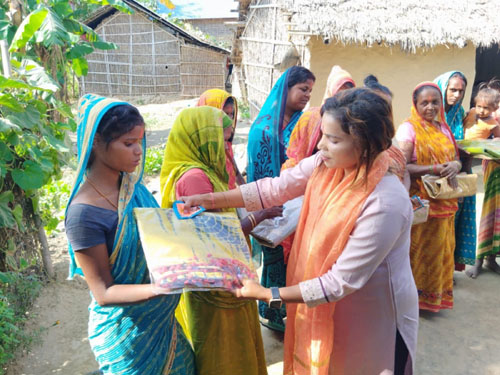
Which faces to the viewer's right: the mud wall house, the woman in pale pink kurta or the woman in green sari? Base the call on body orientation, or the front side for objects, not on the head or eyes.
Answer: the woman in green sari

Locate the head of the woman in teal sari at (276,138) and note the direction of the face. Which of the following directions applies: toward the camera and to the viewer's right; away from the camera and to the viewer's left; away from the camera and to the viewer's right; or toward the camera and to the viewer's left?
toward the camera and to the viewer's right

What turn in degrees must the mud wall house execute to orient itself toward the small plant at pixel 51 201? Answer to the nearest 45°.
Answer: approximately 45° to its right

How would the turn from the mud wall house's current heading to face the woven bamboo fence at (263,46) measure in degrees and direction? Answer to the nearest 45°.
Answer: approximately 135° to its right

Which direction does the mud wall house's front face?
toward the camera

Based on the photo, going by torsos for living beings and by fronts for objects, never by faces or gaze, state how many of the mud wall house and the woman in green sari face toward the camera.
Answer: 1

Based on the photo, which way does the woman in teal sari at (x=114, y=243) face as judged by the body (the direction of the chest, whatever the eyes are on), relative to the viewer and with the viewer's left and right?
facing the viewer and to the right of the viewer

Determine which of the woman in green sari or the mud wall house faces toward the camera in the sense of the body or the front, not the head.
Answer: the mud wall house

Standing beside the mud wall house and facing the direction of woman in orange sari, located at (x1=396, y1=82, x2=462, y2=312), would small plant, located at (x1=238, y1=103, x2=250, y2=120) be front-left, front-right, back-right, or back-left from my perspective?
back-right

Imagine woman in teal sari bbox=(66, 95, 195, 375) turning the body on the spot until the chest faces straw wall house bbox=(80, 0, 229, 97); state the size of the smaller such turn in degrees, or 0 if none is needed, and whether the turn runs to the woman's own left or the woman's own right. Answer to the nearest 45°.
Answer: approximately 135° to the woman's own left

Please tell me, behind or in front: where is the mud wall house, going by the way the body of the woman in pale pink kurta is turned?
behind

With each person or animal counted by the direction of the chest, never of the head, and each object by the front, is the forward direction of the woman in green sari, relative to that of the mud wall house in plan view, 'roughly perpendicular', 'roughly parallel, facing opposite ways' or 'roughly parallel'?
roughly perpendicular

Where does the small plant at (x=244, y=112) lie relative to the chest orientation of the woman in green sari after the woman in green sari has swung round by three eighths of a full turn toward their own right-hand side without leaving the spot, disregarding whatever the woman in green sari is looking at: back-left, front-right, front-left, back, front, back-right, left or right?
back-right

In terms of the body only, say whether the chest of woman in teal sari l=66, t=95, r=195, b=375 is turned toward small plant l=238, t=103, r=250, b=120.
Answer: no

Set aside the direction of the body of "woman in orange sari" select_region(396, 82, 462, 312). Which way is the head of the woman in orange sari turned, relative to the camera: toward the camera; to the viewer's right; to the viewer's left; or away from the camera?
toward the camera

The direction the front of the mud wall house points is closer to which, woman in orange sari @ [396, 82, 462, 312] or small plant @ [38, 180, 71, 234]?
the woman in orange sari
